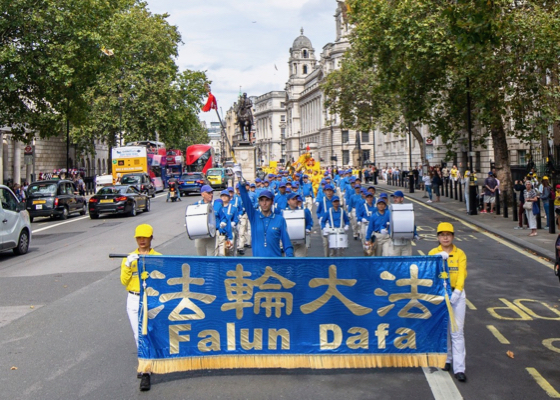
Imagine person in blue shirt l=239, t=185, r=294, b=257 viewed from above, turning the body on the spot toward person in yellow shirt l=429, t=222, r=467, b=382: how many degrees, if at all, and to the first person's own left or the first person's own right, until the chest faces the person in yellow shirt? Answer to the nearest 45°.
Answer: approximately 45° to the first person's own left

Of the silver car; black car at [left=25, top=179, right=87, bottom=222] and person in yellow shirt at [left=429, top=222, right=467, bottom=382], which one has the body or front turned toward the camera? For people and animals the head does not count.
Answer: the person in yellow shirt

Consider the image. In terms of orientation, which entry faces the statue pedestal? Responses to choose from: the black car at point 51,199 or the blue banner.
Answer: the black car

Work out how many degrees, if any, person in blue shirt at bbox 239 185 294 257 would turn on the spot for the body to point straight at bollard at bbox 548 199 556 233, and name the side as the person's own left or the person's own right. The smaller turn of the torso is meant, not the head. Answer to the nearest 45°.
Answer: approximately 135° to the person's own left

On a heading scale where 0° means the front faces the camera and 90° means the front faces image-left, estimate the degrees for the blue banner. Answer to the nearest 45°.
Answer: approximately 0°

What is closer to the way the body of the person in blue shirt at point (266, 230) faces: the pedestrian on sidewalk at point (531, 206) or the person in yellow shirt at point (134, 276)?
the person in yellow shirt

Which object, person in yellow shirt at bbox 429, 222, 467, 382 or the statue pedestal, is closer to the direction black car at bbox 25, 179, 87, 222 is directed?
the statue pedestal

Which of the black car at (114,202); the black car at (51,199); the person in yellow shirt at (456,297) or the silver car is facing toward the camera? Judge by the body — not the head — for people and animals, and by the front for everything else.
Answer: the person in yellow shirt

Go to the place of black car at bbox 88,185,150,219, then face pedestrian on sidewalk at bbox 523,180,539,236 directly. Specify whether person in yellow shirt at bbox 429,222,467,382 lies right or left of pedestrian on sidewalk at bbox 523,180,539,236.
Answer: right

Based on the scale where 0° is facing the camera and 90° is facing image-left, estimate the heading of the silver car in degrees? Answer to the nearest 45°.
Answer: approximately 225°
